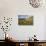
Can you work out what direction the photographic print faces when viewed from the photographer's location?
facing the viewer
